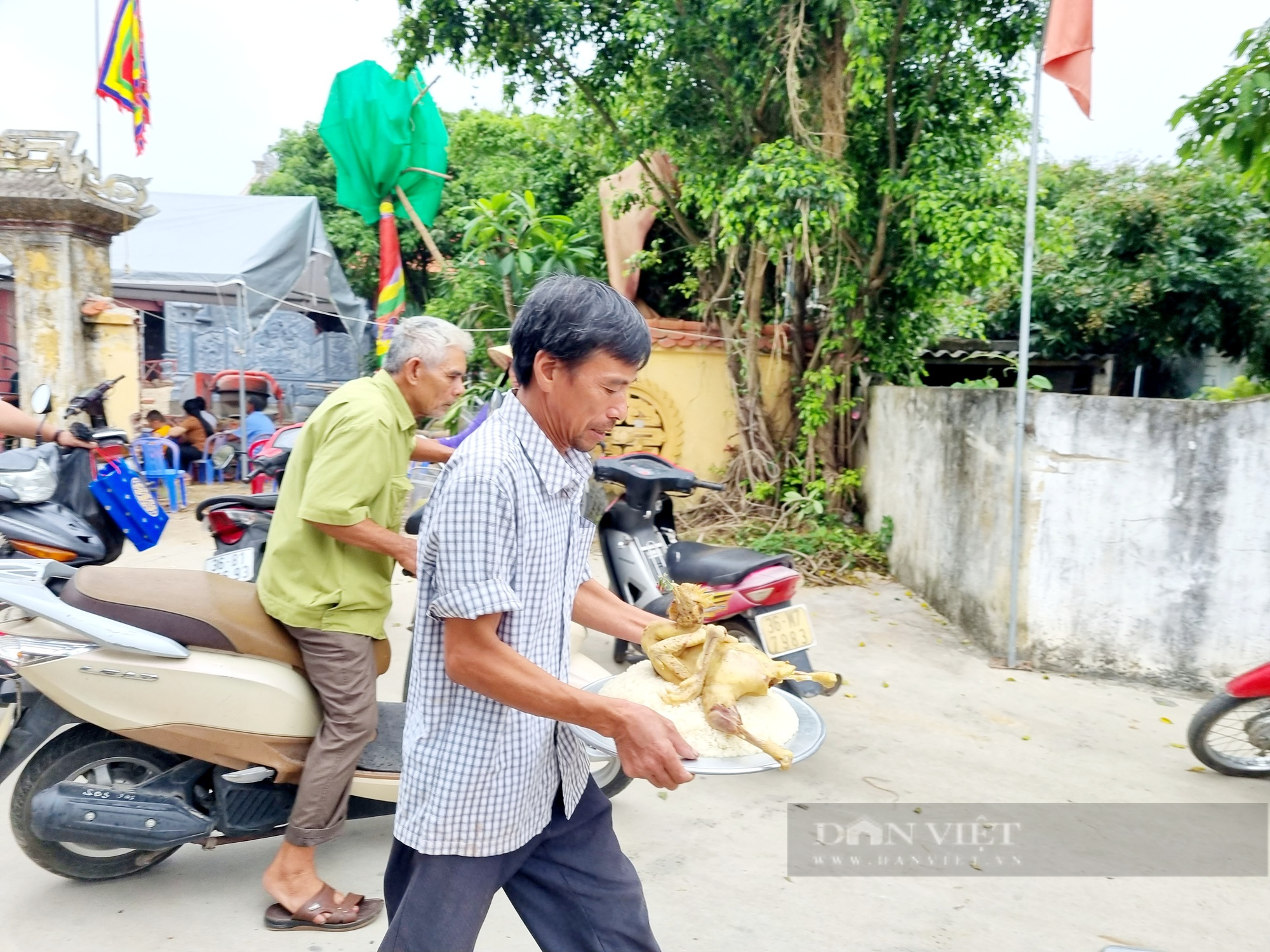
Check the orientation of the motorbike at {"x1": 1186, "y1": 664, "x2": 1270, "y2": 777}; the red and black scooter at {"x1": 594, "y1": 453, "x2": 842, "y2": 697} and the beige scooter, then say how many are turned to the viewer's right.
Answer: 1

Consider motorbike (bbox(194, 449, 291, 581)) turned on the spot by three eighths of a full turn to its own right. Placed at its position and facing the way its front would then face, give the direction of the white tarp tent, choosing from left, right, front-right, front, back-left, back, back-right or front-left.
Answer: back

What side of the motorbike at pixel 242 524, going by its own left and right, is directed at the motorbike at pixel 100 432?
left

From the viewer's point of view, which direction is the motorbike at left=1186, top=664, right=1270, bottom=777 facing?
to the viewer's left

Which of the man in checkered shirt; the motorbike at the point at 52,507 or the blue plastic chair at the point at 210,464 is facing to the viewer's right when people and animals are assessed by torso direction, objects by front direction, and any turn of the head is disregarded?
the man in checkered shirt

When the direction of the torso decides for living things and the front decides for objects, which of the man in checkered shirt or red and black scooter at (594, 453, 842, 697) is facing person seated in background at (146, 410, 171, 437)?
the red and black scooter

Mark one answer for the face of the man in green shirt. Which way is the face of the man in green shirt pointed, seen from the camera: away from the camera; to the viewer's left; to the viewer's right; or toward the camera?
to the viewer's right

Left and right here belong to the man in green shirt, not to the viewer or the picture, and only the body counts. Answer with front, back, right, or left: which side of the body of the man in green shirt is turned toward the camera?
right

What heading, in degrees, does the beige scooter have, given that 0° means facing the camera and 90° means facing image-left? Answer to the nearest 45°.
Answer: approximately 270°

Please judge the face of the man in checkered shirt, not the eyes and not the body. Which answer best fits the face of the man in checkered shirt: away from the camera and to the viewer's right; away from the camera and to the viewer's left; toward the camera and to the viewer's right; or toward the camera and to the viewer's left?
toward the camera and to the viewer's right
